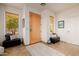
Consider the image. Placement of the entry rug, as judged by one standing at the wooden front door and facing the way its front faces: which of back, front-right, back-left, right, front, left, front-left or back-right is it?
front-right

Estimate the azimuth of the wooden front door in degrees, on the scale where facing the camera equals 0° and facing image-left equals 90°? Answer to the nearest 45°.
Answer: approximately 315°
